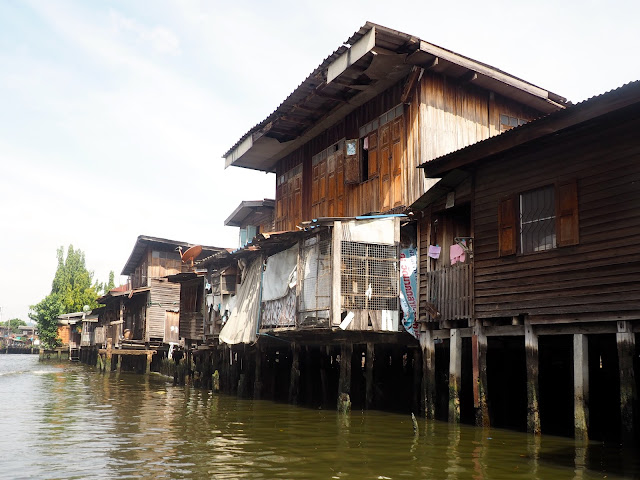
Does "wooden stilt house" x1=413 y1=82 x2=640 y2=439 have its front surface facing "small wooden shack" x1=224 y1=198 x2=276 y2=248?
no

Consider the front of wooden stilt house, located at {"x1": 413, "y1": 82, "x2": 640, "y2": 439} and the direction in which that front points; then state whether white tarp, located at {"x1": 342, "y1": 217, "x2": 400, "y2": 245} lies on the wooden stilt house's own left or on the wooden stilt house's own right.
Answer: on the wooden stilt house's own right

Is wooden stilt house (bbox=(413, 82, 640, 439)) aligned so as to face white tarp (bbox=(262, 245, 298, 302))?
no

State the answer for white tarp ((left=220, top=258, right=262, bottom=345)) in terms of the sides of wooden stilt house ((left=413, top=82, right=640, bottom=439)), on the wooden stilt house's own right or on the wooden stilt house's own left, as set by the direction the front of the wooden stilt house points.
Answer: on the wooden stilt house's own right

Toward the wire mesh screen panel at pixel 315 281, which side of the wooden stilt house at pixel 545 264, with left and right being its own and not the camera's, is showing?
right

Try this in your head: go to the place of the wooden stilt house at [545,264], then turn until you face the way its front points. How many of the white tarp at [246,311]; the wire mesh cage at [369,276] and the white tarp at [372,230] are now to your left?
0

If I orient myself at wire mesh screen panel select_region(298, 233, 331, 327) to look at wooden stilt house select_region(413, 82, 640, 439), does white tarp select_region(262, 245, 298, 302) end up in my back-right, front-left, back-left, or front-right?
back-left

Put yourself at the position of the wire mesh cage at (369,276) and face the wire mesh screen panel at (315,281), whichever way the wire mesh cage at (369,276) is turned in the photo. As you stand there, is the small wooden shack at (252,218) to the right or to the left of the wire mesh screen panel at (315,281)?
right

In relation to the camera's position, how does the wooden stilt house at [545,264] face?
facing the viewer and to the left of the viewer
